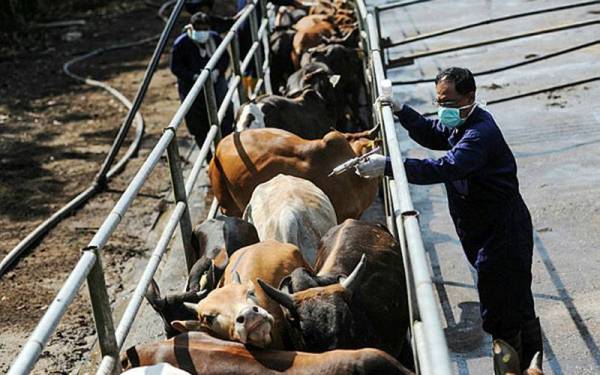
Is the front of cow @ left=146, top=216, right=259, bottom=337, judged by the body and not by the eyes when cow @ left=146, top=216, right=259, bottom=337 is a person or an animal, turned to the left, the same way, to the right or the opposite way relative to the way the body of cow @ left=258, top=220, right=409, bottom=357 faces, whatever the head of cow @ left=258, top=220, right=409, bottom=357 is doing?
the same way

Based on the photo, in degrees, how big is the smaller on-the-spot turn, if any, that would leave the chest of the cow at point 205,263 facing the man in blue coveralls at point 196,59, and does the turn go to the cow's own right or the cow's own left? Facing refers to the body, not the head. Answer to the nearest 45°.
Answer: approximately 135° to the cow's own right

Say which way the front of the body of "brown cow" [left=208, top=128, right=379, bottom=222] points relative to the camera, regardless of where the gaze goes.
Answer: to the viewer's right

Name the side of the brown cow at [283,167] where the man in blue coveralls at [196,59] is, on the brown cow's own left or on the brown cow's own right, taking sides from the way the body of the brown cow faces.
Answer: on the brown cow's own left

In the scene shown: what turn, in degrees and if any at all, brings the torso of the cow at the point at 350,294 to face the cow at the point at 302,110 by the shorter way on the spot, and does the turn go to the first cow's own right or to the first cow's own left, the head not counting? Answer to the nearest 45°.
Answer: approximately 135° to the first cow's own right

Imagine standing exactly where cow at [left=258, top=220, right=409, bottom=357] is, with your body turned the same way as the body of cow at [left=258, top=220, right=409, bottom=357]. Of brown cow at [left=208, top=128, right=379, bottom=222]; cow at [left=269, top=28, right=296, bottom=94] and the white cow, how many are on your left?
0

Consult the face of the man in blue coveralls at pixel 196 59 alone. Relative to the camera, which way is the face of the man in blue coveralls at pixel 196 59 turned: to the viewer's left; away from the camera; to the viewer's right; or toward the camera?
toward the camera

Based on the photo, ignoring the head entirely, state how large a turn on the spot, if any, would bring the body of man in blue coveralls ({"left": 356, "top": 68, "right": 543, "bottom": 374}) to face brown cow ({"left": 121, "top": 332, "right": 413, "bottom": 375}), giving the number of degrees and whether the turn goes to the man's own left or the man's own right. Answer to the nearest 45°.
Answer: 0° — they already face it
